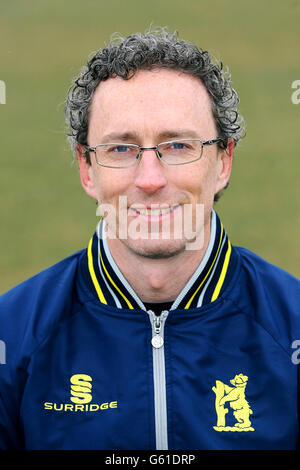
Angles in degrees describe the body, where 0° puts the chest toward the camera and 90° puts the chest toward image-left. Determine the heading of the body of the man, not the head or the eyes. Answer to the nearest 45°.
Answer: approximately 0°
